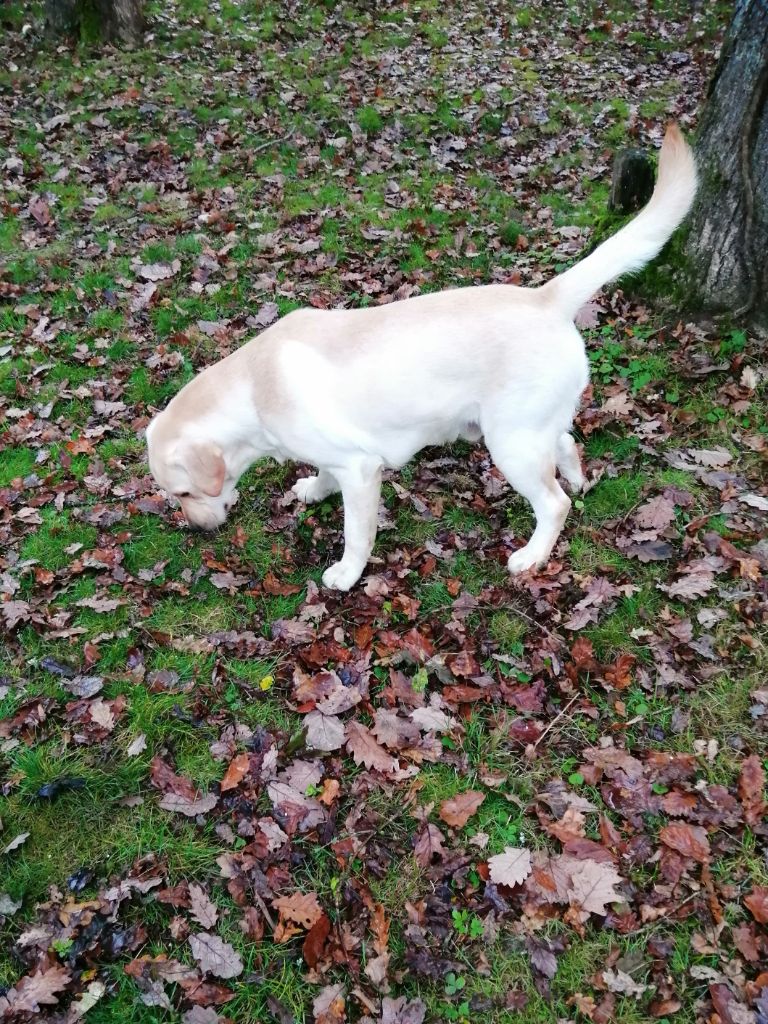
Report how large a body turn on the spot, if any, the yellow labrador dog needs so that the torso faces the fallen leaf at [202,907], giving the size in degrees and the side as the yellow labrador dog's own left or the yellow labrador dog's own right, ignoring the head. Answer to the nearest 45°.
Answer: approximately 90° to the yellow labrador dog's own left

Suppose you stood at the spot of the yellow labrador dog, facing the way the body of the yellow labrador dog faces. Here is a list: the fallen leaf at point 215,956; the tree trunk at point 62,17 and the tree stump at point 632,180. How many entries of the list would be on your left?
1

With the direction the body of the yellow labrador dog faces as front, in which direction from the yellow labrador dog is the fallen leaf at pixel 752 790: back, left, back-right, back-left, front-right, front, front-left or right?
back-left

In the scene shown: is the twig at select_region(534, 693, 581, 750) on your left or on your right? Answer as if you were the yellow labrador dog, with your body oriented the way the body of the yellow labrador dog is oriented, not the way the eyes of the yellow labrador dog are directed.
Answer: on your left

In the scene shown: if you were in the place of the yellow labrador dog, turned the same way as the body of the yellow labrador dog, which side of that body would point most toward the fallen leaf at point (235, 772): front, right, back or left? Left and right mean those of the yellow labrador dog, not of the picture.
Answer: left

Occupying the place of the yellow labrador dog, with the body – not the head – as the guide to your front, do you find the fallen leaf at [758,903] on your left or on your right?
on your left

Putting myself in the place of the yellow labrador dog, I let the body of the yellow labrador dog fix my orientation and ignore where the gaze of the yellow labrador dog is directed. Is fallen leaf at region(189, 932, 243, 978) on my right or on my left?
on my left

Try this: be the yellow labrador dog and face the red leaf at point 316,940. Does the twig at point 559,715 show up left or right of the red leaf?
left

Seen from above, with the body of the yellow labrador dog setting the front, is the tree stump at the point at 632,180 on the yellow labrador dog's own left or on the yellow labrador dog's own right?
on the yellow labrador dog's own right

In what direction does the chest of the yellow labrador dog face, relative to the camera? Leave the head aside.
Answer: to the viewer's left

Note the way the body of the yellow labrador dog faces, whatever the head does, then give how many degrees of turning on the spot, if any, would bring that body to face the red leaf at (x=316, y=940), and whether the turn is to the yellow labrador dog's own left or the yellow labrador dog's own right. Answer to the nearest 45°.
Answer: approximately 90° to the yellow labrador dog's own left
